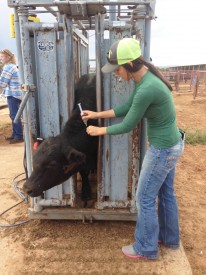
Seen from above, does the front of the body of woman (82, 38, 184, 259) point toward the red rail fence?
no

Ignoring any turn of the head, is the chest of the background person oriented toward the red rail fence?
no

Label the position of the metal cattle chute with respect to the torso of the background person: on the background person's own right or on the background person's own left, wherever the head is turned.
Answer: on the background person's own left

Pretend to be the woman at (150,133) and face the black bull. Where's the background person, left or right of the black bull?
right

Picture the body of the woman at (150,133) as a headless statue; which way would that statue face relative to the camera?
to the viewer's left

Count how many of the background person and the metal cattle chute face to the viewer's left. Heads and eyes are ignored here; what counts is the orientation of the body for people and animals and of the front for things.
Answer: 1

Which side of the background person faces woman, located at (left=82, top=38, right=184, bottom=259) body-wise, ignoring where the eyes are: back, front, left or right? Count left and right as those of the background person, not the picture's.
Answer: left

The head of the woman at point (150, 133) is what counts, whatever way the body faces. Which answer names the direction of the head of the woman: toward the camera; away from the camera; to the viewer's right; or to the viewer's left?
to the viewer's left

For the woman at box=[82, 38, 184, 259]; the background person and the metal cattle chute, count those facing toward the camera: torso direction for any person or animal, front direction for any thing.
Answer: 1

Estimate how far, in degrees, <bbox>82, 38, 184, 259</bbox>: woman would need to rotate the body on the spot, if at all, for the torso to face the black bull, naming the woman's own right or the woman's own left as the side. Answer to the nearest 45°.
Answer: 0° — they already face it

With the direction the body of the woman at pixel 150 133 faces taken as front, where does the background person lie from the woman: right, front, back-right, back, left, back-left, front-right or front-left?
front-right
